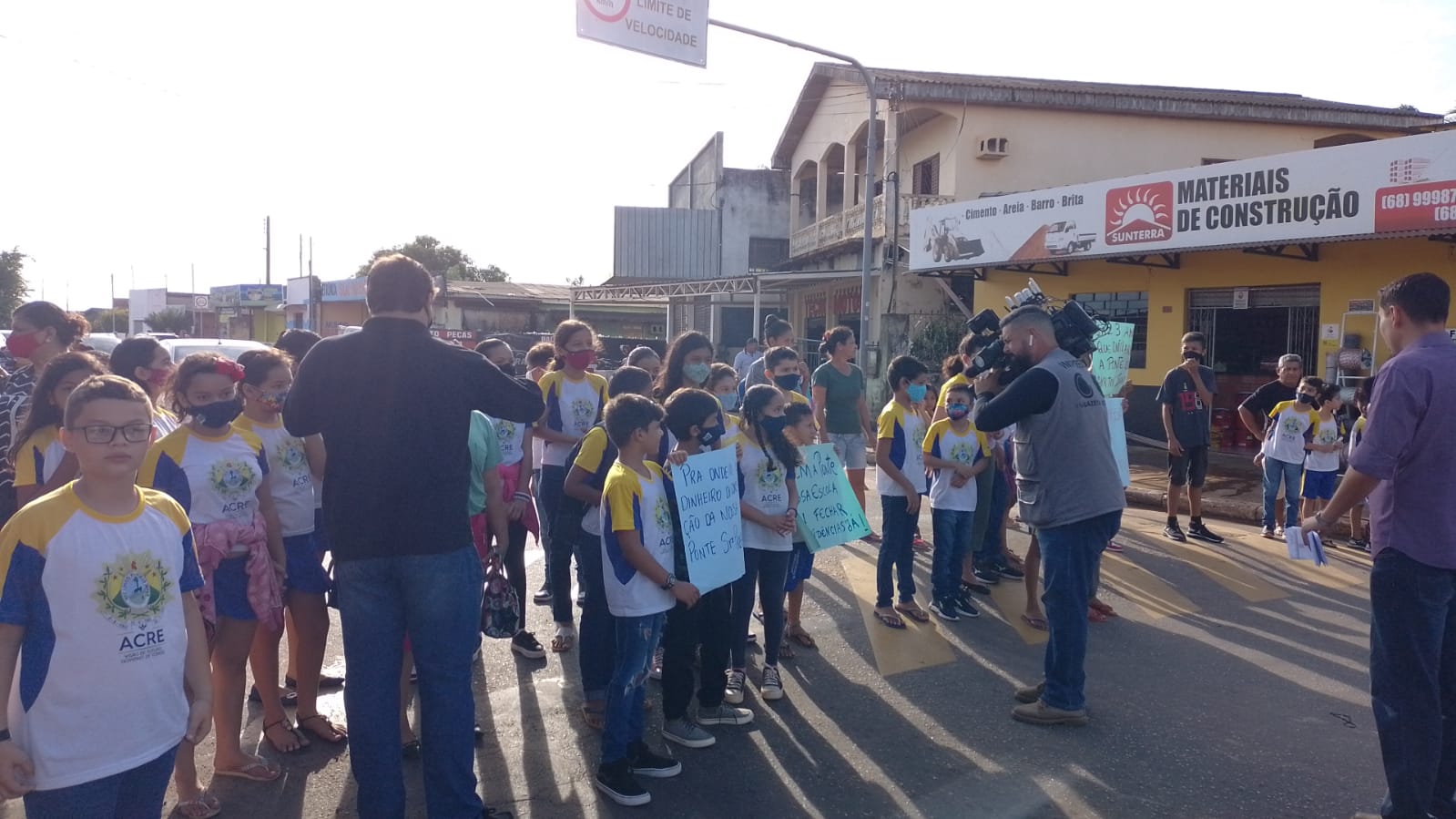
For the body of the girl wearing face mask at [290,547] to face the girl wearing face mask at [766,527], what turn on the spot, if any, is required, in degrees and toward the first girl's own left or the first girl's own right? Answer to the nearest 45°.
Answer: approximately 45° to the first girl's own left

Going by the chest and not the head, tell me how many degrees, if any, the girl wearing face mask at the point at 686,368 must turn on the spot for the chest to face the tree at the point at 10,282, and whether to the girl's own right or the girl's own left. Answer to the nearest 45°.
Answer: approximately 180°

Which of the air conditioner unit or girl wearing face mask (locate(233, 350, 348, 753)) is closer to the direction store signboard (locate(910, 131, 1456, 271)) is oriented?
the girl wearing face mask

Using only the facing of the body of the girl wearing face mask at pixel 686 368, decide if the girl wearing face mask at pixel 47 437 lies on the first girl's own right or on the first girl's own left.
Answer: on the first girl's own right

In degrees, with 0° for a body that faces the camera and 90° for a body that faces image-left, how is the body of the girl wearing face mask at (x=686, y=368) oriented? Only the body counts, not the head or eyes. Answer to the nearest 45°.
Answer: approximately 315°

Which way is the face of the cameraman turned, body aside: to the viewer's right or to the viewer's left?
to the viewer's left

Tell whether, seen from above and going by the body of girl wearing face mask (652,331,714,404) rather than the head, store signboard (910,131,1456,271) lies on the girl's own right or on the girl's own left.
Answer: on the girl's own left

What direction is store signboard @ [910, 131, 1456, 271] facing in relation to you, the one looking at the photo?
facing the viewer and to the left of the viewer
